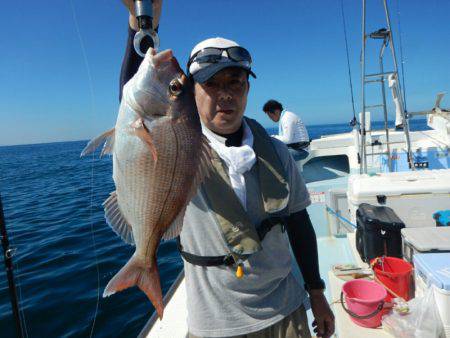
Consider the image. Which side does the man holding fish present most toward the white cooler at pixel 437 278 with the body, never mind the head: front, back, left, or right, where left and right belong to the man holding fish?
left

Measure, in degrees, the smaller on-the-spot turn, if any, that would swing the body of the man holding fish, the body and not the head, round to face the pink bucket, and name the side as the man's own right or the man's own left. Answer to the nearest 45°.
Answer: approximately 135° to the man's own left

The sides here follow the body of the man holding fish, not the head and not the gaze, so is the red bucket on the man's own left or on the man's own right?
on the man's own left

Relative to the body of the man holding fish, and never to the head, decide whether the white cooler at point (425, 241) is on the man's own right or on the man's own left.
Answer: on the man's own left

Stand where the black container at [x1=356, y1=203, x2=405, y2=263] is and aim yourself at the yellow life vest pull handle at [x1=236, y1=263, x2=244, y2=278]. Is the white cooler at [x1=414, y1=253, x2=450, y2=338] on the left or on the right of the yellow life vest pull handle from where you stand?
left

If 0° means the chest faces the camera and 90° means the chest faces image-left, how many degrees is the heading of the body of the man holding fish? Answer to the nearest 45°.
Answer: approximately 0°
